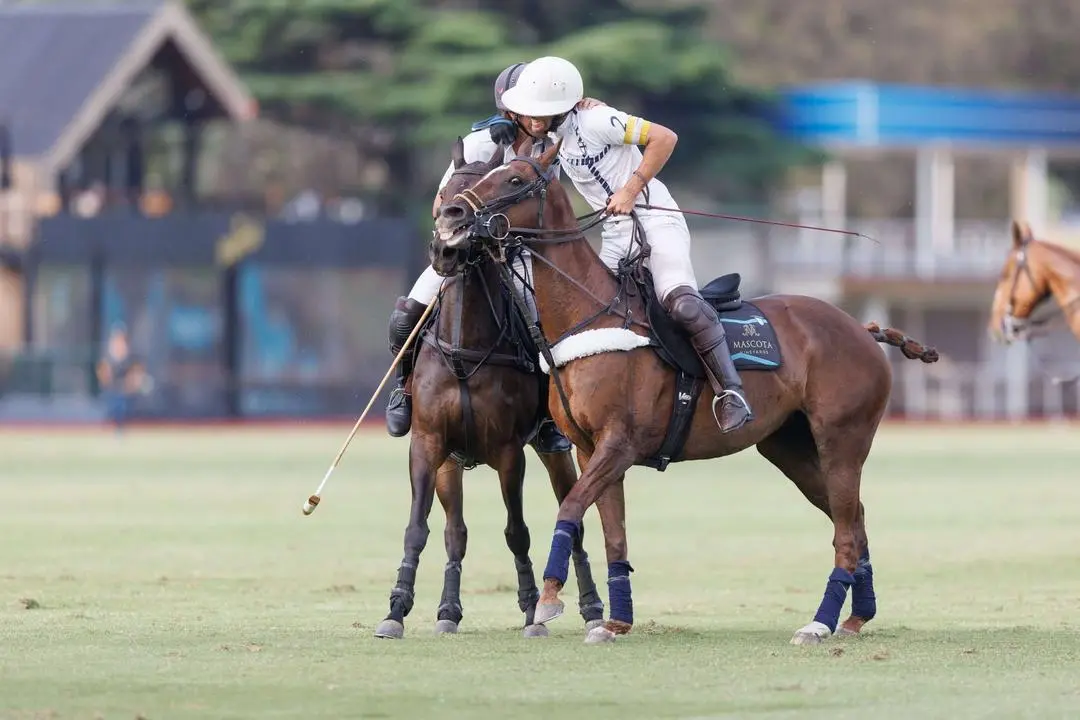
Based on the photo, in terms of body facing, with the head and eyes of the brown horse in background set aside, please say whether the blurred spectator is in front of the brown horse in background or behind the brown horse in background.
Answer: in front

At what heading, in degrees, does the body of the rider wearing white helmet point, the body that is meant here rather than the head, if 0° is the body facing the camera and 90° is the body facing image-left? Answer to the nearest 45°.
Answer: approximately 45°

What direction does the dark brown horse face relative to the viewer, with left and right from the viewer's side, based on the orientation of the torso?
facing the viewer

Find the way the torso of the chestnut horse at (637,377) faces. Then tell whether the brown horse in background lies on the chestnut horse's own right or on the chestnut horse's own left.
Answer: on the chestnut horse's own right

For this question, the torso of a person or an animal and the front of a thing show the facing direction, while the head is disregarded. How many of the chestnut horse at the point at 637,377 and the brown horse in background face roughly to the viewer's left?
2

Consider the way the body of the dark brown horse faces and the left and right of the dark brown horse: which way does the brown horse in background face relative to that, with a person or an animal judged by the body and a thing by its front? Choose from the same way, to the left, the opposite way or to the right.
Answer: to the right

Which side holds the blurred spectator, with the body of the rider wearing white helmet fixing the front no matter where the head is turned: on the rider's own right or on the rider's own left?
on the rider's own right

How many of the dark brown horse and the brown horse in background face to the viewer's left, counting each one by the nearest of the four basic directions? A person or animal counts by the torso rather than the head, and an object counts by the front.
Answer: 1

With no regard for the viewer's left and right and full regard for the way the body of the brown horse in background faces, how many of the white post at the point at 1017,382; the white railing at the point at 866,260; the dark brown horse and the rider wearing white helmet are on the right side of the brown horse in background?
2

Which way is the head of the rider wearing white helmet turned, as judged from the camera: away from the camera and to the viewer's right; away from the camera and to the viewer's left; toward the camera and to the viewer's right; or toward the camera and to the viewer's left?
toward the camera and to the viewer's left

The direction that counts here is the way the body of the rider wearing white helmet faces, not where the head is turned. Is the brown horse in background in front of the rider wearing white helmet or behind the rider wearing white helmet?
behind

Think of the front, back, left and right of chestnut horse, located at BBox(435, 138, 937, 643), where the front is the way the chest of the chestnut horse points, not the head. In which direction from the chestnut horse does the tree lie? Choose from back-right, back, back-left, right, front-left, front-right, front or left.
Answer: right
